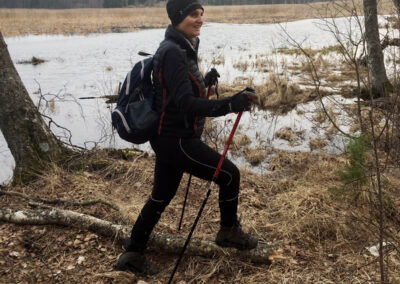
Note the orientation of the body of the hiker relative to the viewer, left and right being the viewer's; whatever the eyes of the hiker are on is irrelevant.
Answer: facing to the right of the viewer
